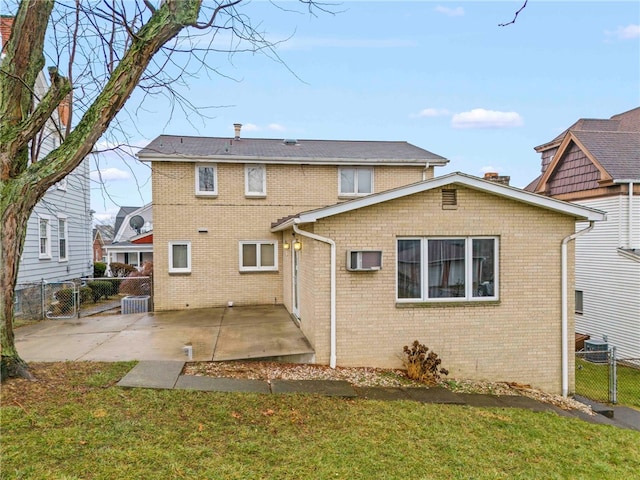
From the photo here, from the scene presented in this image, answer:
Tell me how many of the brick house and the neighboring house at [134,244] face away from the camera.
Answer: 1

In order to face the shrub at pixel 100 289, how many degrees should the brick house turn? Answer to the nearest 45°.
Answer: approximately 45° to its left

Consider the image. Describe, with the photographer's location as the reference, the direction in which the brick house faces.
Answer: facing away from the viewer

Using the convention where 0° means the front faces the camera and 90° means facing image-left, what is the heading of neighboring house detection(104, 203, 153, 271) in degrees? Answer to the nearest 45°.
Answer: approximately 0°

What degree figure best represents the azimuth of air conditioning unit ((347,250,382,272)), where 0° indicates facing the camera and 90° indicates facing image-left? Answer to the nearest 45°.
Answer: approximately 0°

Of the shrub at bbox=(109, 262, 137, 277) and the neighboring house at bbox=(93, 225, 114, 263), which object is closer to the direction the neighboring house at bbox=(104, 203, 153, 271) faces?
the shrub
